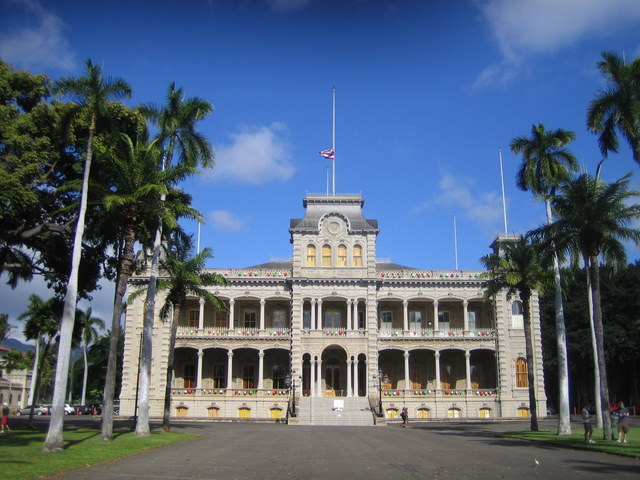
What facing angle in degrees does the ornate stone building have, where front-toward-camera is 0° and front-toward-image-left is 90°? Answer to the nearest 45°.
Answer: approximately 0°
